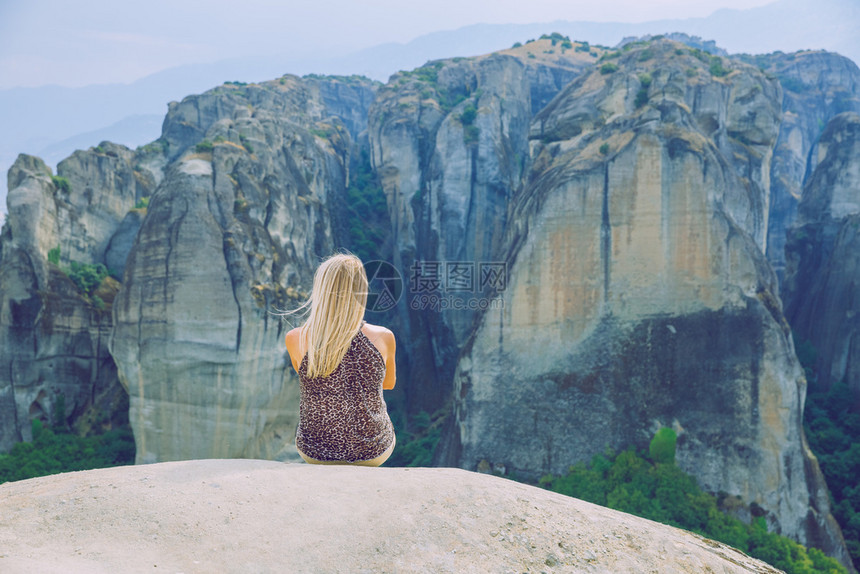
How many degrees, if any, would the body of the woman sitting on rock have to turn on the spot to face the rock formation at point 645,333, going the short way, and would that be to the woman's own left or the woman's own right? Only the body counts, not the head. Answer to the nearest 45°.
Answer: approximately 45° to the woman's own right

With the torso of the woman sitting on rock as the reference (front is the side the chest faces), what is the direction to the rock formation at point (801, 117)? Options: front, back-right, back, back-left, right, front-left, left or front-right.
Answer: front-right

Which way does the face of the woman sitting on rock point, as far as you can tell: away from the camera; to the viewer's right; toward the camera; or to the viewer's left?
away from the camera

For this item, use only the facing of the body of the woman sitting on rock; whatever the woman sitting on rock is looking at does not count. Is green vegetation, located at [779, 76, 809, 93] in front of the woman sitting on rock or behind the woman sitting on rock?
in front

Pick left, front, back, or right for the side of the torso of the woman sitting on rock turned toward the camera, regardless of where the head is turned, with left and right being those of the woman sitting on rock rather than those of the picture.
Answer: back

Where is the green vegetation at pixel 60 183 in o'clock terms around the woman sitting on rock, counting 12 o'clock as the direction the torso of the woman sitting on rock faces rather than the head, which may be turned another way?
The green vegetation is roughly at 11 o'clock from the woman sitting on rock.

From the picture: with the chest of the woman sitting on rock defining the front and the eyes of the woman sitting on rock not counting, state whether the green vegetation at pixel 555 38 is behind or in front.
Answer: in front

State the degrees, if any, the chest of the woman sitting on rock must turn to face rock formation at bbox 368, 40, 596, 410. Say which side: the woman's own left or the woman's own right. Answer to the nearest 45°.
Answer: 0° — they already face it

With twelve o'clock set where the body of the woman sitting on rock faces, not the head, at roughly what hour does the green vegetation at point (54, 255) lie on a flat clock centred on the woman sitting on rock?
The green vegetation is roughly at 11 o'clock from the woman sitting on rock.

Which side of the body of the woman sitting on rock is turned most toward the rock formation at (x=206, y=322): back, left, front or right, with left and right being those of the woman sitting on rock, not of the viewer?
front

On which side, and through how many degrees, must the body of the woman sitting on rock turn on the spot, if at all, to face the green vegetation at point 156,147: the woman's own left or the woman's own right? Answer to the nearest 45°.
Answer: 0° — they already face it

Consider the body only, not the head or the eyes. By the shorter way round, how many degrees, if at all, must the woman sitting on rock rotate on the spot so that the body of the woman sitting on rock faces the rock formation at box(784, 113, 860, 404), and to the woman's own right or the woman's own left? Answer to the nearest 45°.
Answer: approximately 45° to the woman's own right

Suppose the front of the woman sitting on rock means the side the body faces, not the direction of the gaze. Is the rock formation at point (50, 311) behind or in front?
in front
